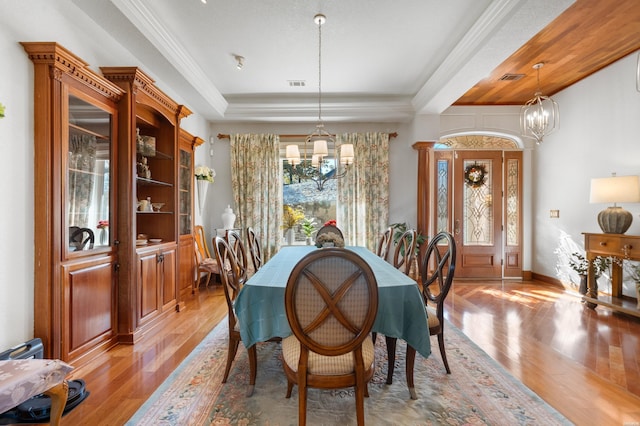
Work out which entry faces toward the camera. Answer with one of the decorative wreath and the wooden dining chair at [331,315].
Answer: the decorative wreath

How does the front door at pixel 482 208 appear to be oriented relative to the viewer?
toward the camera

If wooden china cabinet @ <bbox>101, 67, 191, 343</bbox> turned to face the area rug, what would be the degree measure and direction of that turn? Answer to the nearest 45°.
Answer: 0° — it already faces it

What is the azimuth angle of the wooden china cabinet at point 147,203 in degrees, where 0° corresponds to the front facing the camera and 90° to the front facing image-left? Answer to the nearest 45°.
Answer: approximately 315°

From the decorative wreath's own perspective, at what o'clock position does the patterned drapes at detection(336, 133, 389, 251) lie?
The patterned drapes is roughly at 2 o'clock from the decorative wreath.

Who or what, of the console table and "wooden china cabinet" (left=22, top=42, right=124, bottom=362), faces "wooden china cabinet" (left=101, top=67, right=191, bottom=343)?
the console table

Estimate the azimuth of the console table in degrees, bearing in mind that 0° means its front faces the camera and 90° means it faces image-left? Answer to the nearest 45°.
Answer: approximately 45°

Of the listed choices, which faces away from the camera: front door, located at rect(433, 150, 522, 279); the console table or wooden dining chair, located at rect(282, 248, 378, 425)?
the wooden dining chair

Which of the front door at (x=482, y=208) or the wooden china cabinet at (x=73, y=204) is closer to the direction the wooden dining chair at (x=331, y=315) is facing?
the front door

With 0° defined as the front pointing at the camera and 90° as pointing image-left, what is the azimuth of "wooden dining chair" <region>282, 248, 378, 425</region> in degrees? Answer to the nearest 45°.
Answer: approximately 180°

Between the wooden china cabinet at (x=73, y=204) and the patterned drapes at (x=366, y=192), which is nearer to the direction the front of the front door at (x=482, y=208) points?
the wooden china cabinet

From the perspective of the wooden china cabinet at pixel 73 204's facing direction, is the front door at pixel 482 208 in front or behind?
in front

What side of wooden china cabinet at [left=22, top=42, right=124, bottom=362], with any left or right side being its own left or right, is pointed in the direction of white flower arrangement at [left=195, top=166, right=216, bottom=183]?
left

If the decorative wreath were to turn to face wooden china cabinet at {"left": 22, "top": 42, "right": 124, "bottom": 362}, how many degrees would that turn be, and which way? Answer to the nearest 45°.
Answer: approximately 45° to its right

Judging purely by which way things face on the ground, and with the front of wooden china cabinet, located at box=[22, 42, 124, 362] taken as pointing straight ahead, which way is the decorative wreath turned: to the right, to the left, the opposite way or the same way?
to the right

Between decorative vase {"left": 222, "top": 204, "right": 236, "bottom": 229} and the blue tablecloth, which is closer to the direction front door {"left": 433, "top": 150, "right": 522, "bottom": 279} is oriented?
the blue tablecloth

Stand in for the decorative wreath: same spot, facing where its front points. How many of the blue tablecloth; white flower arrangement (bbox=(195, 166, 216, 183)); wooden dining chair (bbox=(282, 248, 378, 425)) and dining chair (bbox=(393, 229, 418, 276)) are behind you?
0

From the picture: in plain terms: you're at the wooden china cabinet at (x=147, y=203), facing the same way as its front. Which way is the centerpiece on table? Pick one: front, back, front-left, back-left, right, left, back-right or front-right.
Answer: front

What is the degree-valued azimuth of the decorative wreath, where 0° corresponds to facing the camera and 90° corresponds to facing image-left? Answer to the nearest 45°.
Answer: approximately 0°
